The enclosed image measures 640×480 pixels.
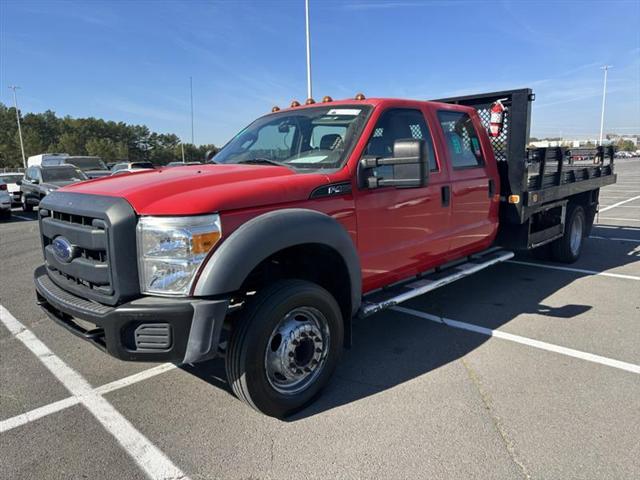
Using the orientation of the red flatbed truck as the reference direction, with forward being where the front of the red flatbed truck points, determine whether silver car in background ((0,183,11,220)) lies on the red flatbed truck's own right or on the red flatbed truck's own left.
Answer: on the red flatbed truck's own right

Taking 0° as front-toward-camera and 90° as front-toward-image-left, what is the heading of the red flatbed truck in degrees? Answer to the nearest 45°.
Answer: approximately 45°
